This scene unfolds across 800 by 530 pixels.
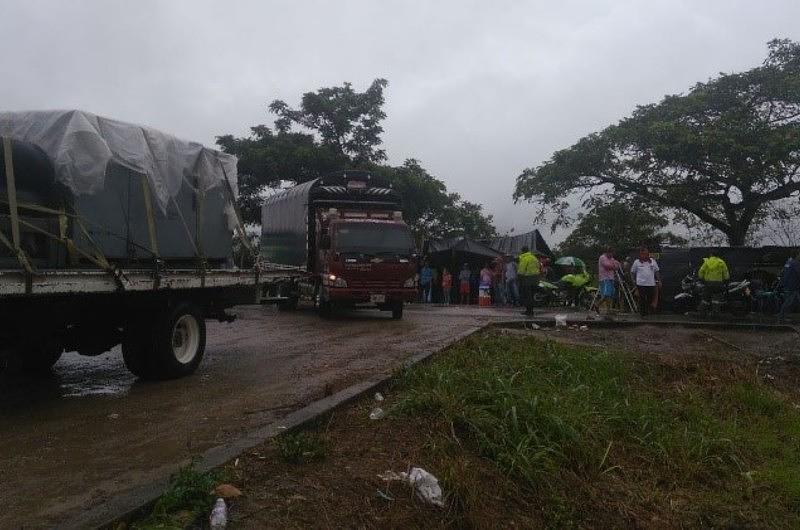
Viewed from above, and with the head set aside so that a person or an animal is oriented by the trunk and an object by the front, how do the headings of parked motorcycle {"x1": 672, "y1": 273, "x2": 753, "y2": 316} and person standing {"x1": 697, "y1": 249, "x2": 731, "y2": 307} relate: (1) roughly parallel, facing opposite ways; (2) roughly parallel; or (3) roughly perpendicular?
roughly perpendicular

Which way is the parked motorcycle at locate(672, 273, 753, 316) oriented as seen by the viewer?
to the viewer's left

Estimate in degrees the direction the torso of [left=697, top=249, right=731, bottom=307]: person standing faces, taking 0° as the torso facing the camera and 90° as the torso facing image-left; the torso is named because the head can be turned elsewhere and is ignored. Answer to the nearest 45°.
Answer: approximately 180°

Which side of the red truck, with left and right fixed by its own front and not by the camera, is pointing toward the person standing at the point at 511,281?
left
